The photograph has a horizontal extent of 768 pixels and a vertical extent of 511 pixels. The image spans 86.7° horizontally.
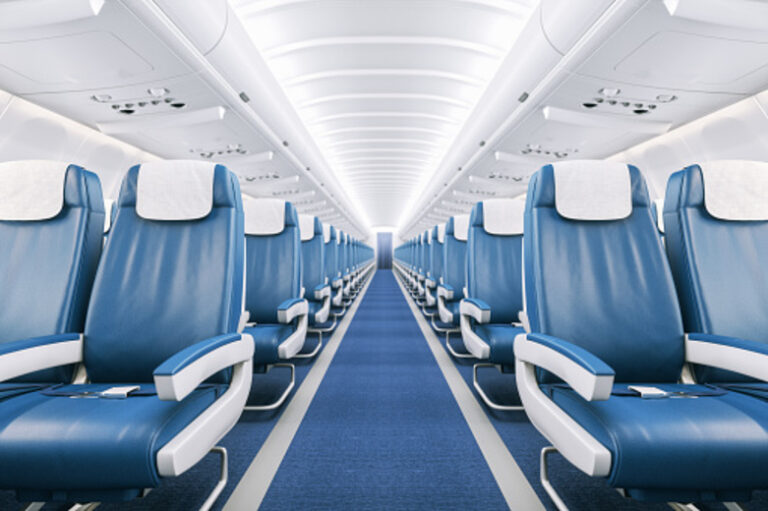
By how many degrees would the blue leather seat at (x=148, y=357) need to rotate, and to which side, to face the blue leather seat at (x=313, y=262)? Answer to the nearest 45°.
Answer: approximately 180°

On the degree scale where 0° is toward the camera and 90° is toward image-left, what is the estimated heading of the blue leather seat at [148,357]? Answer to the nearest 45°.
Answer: approximately 45°

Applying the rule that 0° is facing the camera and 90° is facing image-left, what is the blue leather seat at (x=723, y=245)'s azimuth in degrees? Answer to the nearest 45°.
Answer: approximately 315°

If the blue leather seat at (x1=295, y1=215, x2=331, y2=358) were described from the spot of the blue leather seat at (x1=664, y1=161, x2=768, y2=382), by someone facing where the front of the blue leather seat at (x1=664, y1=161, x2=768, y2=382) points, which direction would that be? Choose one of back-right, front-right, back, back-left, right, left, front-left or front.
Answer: back-right

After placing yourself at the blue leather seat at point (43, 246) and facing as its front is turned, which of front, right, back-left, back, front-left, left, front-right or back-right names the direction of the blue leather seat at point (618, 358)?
left

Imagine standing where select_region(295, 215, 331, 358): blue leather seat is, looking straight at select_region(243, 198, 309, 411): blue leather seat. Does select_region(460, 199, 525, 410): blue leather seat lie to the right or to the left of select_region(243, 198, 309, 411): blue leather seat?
left

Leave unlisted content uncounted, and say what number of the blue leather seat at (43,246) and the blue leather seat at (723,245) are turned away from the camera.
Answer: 0

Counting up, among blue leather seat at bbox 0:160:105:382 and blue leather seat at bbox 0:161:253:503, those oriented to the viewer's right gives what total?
0

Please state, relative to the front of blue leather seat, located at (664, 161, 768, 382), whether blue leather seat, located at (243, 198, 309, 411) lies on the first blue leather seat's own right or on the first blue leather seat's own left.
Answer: on the first blue leather seat's own right

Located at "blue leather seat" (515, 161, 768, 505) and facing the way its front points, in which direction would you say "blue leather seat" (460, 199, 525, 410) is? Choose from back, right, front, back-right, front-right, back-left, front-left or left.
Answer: back
